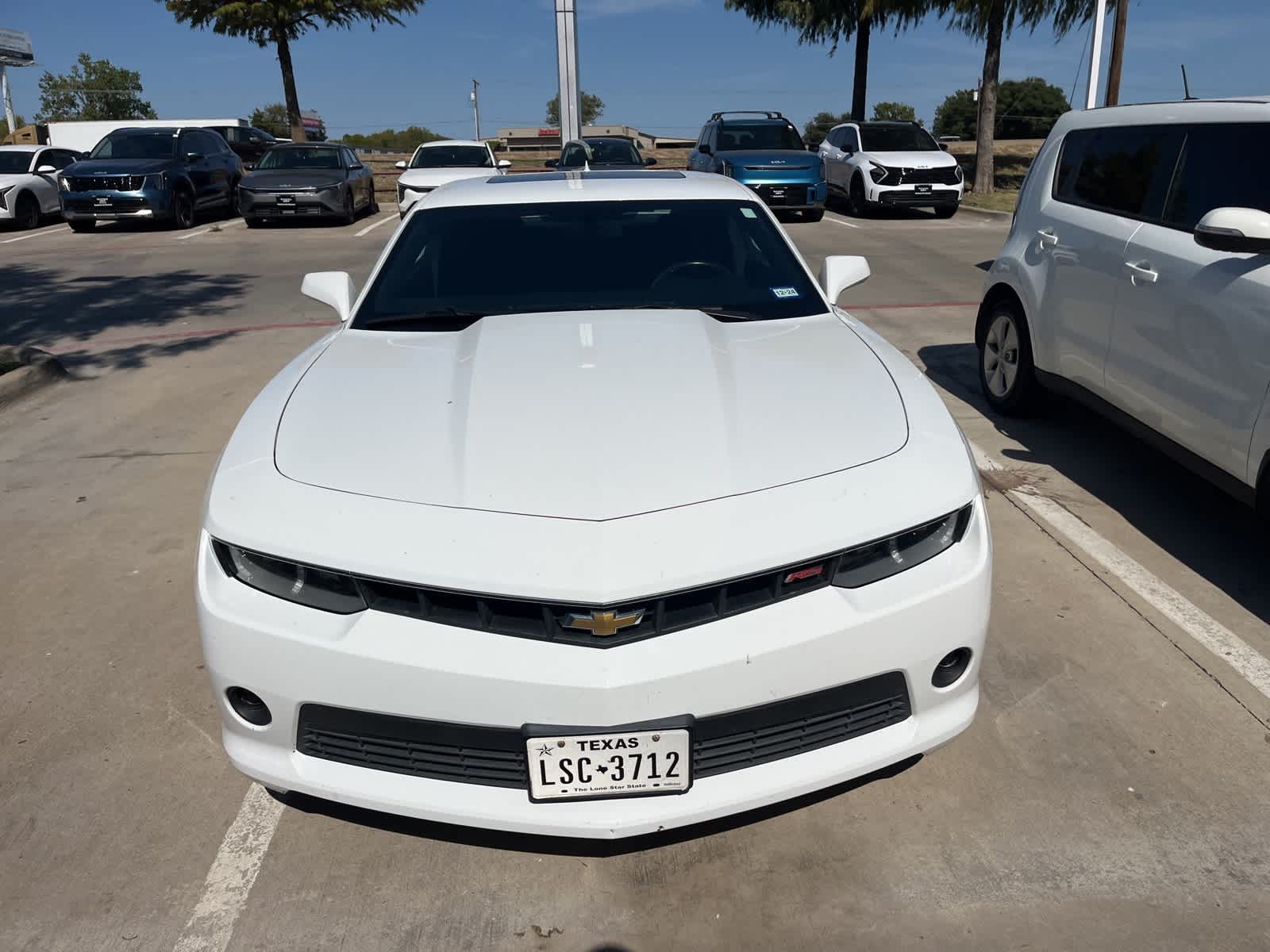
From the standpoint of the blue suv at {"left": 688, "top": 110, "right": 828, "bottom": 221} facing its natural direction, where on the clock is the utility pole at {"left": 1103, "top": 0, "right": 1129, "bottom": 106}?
The utility pole is roughly at 8 o'clock from the blue suv.

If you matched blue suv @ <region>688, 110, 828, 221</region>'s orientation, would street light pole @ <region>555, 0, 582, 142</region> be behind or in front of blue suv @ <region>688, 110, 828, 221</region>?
behind

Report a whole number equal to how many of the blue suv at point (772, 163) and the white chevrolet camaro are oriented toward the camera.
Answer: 2

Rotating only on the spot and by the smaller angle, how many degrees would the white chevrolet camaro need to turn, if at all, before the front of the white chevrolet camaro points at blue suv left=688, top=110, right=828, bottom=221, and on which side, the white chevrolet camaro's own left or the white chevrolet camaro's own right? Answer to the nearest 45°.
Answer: approximately 180°

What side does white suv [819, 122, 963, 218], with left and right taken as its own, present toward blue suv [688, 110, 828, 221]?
right

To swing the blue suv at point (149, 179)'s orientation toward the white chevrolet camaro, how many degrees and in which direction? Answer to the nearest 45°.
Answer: approximately 45° to its left

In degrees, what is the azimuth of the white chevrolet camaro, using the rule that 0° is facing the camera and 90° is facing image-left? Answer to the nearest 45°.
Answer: approximately 0°

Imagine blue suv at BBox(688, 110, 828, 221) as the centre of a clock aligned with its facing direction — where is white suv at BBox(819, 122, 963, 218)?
The white suv is roughly at 8 o'clock from the blue suv.

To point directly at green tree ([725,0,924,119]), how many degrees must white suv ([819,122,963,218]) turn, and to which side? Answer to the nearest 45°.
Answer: approximately 135° to its left

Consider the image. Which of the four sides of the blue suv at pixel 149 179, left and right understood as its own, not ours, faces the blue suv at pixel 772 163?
left

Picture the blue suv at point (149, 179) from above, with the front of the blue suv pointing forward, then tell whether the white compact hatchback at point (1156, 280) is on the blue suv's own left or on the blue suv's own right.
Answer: on the blue suv's own left

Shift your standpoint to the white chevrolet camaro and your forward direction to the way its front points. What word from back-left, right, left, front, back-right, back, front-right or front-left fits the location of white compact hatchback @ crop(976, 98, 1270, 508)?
back-left
